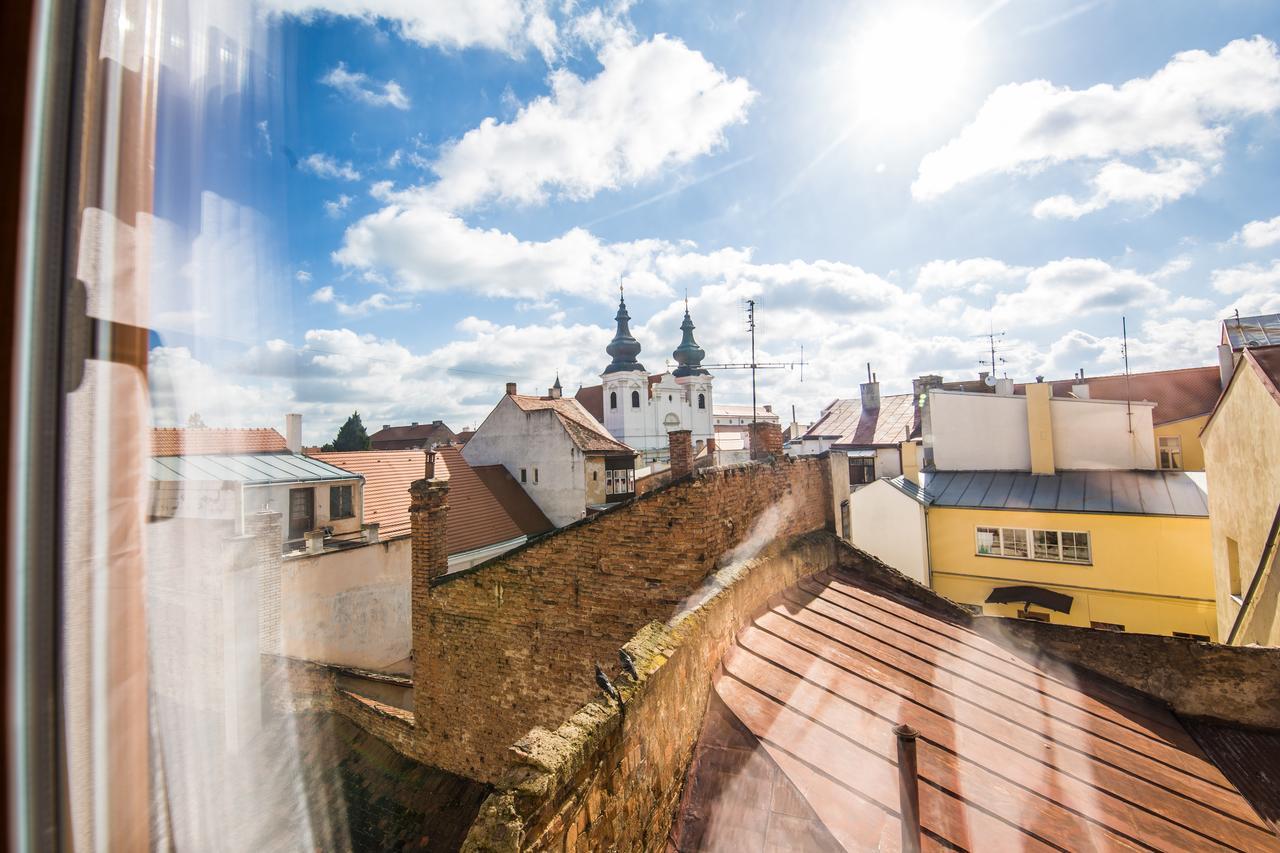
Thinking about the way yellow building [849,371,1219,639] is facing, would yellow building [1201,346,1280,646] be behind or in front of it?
in front

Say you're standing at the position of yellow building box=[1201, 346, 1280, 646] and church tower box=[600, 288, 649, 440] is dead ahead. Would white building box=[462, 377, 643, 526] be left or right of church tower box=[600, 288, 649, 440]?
left

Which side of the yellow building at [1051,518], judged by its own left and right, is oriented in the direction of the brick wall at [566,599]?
front

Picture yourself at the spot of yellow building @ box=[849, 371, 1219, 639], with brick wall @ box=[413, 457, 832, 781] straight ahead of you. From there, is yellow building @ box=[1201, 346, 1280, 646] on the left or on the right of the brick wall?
left

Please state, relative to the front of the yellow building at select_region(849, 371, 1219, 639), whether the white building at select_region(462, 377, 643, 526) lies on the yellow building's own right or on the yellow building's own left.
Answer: on the yellow building's own right

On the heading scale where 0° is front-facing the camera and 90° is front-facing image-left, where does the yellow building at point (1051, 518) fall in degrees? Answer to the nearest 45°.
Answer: approximately 0°

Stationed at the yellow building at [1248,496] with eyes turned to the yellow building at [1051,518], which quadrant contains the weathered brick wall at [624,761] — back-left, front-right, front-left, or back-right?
back-left

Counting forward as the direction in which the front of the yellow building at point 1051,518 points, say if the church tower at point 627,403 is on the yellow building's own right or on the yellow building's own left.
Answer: on the yellow building's own right

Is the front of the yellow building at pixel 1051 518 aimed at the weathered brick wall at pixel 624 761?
yes
